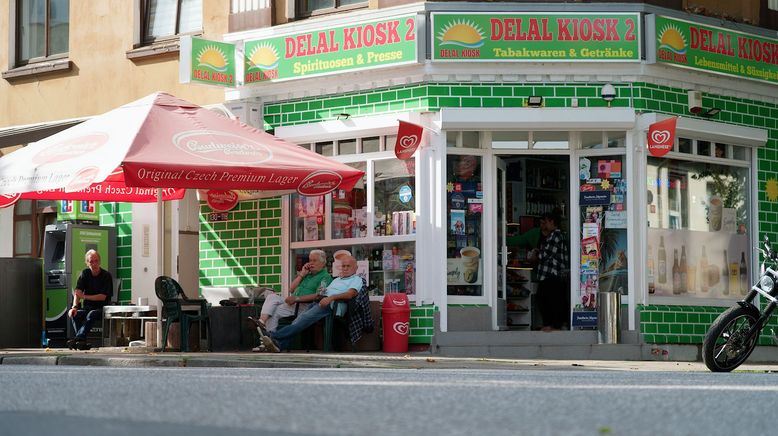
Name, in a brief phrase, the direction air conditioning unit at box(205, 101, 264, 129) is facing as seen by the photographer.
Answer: facing the viewer and to the left of the viewer

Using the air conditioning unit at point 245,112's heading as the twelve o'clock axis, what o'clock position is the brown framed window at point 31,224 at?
The brown framed window is roughly at 3 o'clock from the air conditioning unit.

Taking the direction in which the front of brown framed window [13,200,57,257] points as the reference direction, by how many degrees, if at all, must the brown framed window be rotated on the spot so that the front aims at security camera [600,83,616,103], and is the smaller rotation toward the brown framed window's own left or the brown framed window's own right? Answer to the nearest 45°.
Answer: approximately 45° to the brown framed window's own left

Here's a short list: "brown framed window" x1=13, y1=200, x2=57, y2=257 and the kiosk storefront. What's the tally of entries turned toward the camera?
2

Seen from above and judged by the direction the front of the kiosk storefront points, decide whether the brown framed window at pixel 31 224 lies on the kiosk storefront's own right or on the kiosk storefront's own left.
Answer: on the kiosk storefront's own right

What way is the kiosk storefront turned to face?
toward the camera

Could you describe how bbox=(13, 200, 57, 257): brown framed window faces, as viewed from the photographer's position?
facing the viewer

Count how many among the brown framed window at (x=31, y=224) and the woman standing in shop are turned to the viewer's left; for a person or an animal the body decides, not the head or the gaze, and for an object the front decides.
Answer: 1

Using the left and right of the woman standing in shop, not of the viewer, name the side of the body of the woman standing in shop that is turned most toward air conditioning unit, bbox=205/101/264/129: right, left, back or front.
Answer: front

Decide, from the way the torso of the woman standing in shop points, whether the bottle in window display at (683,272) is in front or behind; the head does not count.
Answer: behind

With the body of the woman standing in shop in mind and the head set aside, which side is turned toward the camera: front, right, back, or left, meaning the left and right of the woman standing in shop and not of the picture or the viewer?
left
